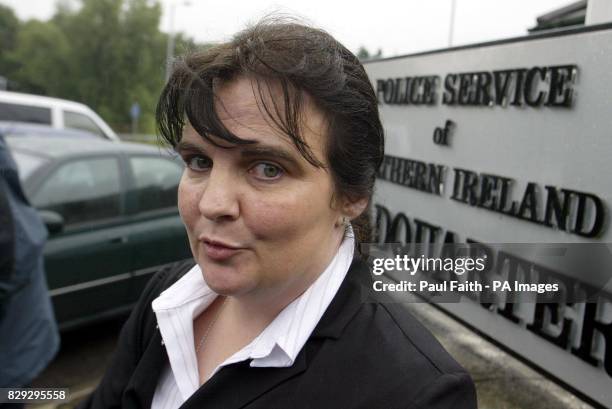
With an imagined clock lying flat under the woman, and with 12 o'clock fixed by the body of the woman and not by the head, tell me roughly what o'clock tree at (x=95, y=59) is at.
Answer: The tree is roughly at 4 o'clock from the woman.

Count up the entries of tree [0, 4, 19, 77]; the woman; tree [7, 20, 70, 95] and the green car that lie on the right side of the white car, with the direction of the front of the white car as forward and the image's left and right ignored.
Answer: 2

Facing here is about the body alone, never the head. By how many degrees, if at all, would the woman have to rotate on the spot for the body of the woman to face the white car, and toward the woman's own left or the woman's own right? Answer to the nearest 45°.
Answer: approximately 90° to the woman's own right

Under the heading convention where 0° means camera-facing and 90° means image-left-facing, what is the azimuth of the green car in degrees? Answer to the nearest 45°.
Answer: approximately 45°

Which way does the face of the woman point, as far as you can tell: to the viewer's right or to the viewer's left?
to the viewer's left

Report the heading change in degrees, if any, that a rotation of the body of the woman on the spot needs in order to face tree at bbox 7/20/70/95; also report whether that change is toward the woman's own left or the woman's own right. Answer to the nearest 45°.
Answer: approximately 90° to the woman's own right

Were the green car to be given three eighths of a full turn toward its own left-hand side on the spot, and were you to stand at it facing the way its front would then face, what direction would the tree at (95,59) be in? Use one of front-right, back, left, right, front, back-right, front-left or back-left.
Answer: left

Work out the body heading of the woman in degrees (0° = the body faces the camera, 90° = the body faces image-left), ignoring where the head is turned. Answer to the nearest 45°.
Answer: approximately 45°
